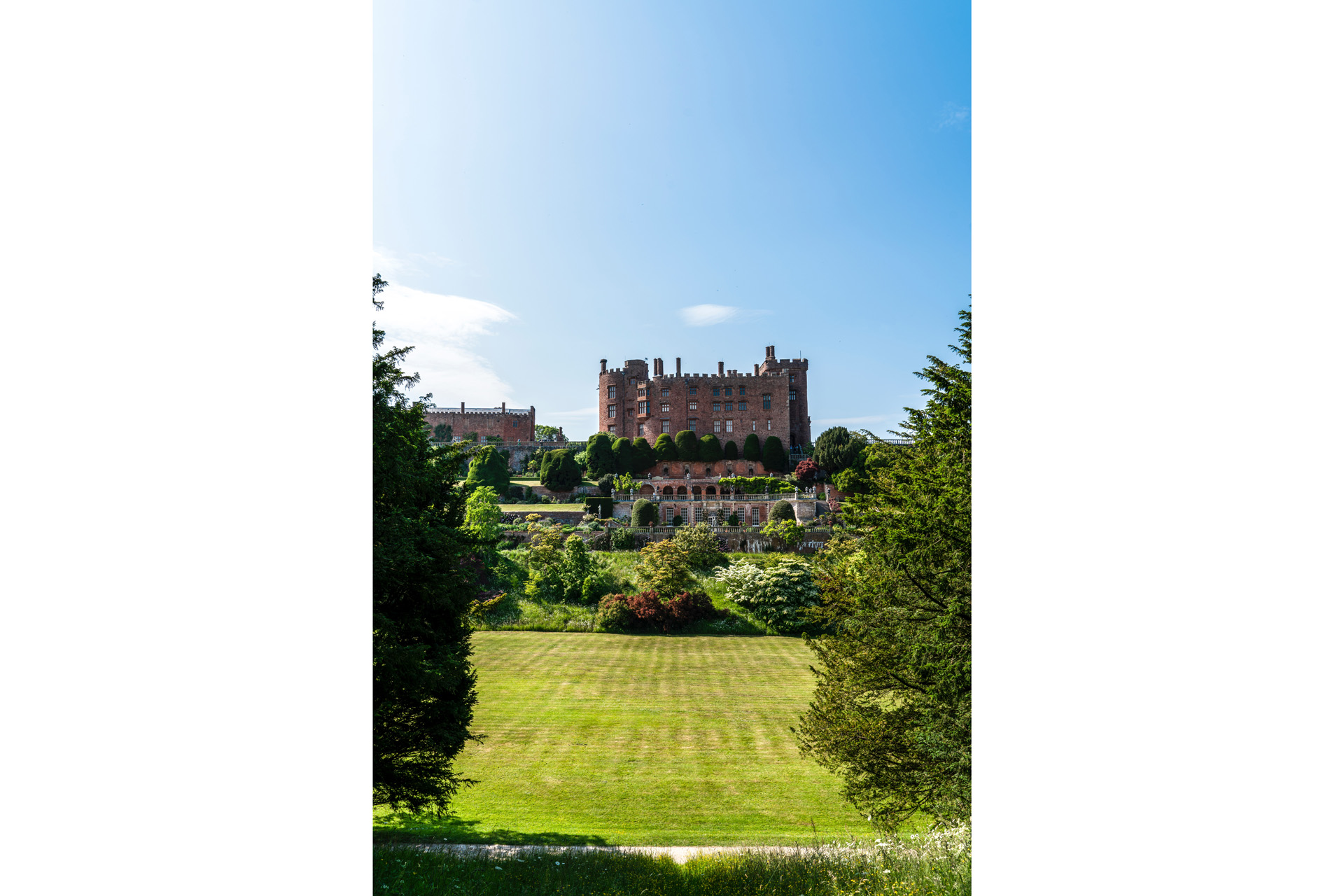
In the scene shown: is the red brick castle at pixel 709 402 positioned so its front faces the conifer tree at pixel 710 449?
yes

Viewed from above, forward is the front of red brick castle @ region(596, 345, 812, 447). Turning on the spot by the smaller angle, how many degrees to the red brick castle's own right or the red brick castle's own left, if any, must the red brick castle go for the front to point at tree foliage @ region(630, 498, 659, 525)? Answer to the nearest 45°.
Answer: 0° — it already faces it

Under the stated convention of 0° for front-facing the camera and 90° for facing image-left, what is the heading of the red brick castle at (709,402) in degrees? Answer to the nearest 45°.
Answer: approximately 0°

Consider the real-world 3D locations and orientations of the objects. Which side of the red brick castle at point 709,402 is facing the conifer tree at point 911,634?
front

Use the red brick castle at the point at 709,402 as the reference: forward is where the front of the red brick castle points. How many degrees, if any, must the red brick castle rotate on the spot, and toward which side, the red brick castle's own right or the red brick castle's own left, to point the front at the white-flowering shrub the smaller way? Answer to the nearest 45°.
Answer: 0° — it already faces it

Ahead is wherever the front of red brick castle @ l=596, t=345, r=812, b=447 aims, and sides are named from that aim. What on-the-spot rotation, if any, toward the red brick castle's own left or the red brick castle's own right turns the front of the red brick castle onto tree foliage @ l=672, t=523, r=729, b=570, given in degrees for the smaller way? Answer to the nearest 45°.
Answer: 0° — it already faces it
